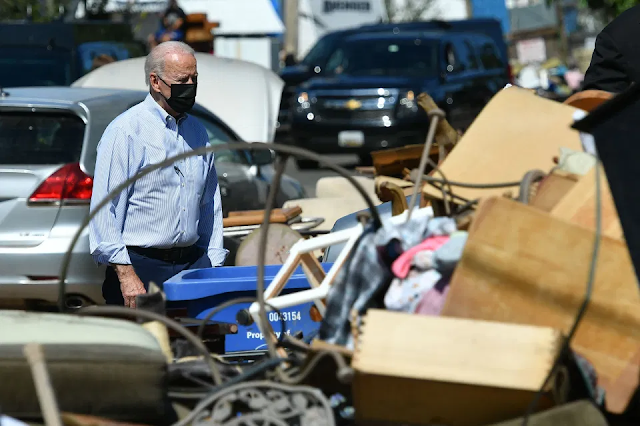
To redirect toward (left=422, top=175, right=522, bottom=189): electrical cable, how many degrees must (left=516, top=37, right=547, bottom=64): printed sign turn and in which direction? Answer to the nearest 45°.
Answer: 0° — it already faces it

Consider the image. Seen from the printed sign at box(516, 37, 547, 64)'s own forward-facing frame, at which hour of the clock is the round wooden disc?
The round wooden disc is roughly at 12 o'clock from the printed sign.

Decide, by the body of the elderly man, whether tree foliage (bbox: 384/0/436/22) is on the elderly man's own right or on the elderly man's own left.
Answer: on the elderly man's own left

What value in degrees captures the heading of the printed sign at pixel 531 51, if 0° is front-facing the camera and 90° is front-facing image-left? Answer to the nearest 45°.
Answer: approximately 0°

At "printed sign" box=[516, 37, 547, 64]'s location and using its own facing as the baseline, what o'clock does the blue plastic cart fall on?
The blue plastic cart is roughly at 12 o'clock from the printed sign.

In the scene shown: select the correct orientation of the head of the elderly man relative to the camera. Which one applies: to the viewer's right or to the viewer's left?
to the viewer's right

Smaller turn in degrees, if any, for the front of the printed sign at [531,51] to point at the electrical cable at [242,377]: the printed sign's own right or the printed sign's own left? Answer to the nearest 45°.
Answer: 0° — it already faces it

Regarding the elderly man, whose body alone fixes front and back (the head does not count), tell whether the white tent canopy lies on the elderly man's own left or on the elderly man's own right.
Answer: on the elderly man's own left

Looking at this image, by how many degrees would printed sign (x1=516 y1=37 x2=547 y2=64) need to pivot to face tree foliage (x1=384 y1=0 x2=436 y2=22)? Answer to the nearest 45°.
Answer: approximately 135° to its right

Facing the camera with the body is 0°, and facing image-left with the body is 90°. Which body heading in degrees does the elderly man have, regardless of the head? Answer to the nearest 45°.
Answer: approximately 315°

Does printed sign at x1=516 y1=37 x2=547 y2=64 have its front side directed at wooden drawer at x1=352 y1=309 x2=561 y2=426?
yes
